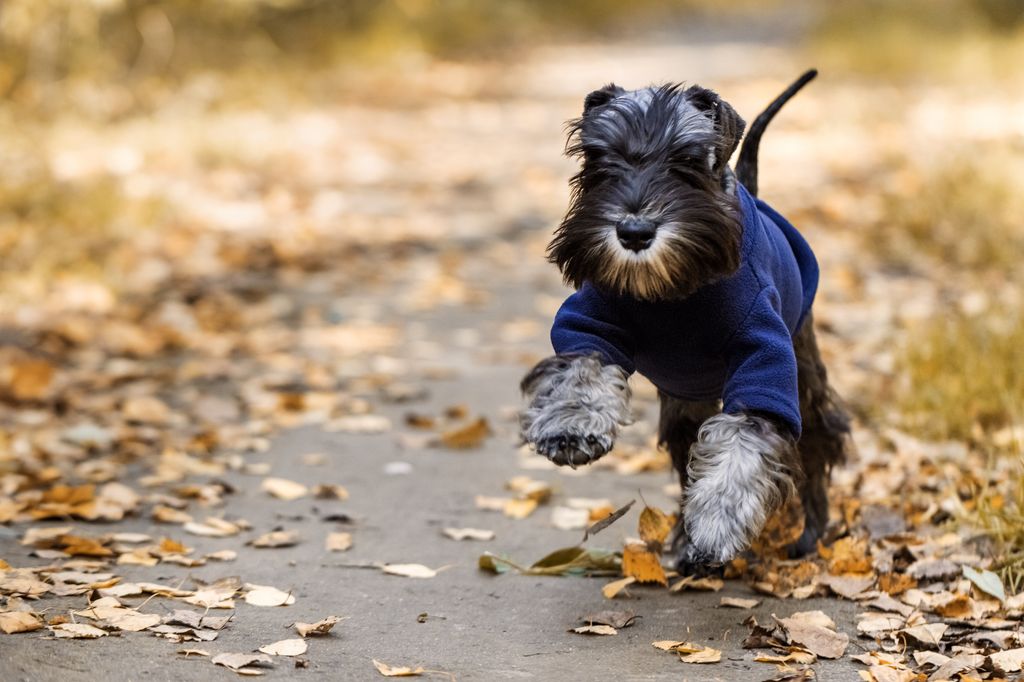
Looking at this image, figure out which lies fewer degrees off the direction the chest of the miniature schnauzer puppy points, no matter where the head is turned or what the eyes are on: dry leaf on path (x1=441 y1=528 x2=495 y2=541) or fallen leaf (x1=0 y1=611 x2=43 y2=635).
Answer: the fallen leaf

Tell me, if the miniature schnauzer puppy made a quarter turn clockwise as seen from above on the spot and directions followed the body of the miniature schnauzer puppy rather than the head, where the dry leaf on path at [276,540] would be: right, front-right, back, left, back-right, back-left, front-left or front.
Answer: front

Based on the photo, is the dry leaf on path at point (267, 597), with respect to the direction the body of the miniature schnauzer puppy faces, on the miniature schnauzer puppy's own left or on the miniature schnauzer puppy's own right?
on the miniature schnauzer puppy's own right

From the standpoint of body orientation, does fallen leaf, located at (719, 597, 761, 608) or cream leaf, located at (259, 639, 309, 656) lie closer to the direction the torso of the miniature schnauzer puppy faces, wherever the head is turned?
the cream leaf

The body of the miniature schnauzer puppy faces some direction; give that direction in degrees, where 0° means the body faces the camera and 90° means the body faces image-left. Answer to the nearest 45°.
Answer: approximately 45°

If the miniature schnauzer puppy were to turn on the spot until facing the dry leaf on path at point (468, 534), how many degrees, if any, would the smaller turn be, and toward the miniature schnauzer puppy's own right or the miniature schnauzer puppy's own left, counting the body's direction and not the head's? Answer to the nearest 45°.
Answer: approximately 90° to the miniature schnauzer puppy's own right
